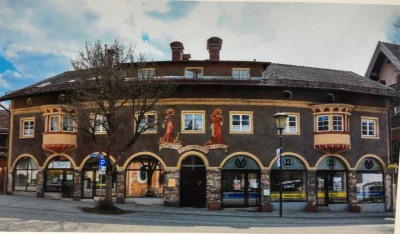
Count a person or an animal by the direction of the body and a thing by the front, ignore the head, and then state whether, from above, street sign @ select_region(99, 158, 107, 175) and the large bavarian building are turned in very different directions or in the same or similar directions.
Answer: same or similar directions

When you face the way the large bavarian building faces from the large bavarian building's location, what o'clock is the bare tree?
The bare tree is roughly at 2 o'clock from the large bavarian building.

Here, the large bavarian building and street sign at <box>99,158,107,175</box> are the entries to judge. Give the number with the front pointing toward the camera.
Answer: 2

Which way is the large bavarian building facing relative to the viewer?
toward the camera

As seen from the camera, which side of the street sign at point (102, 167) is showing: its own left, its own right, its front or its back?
front
